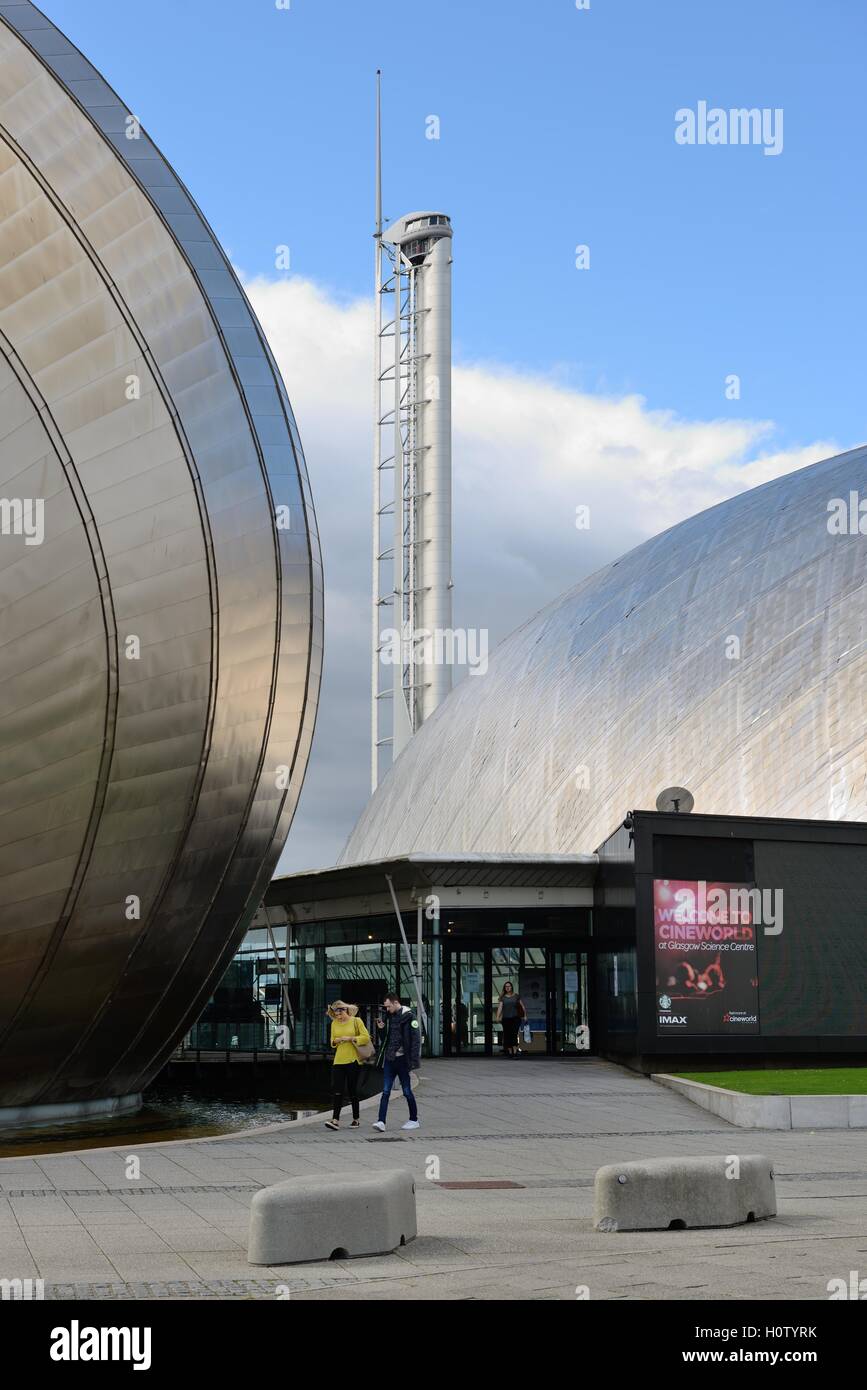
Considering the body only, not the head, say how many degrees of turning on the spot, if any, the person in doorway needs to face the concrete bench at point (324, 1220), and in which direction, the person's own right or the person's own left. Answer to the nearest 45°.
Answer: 0° — they already face it

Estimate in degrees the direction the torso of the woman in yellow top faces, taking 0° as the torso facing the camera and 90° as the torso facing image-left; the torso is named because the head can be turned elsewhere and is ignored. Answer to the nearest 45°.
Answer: approximately 45°

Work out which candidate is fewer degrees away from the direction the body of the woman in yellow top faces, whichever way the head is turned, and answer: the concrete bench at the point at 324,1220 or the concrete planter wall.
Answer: the concrete bench

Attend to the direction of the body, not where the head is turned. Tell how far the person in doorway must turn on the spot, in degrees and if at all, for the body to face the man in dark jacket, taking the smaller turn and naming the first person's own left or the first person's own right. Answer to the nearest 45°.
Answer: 0° — they already face them

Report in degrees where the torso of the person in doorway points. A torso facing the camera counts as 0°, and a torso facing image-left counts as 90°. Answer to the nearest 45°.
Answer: approximately 0°

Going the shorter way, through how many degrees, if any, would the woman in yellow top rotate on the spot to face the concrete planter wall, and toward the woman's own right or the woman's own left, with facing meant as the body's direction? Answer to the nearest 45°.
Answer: approximately 135° to the woman's own left

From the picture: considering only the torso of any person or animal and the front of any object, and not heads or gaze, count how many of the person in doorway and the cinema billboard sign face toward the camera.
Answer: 2

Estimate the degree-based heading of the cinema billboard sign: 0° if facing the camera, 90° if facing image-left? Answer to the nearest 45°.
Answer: approximately 0°

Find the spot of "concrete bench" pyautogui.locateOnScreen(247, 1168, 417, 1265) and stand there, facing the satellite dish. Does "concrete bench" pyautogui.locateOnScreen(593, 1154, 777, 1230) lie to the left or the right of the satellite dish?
right
